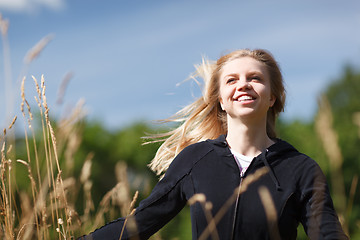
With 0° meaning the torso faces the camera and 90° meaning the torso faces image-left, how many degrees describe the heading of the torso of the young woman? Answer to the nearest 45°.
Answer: approximately 0°
